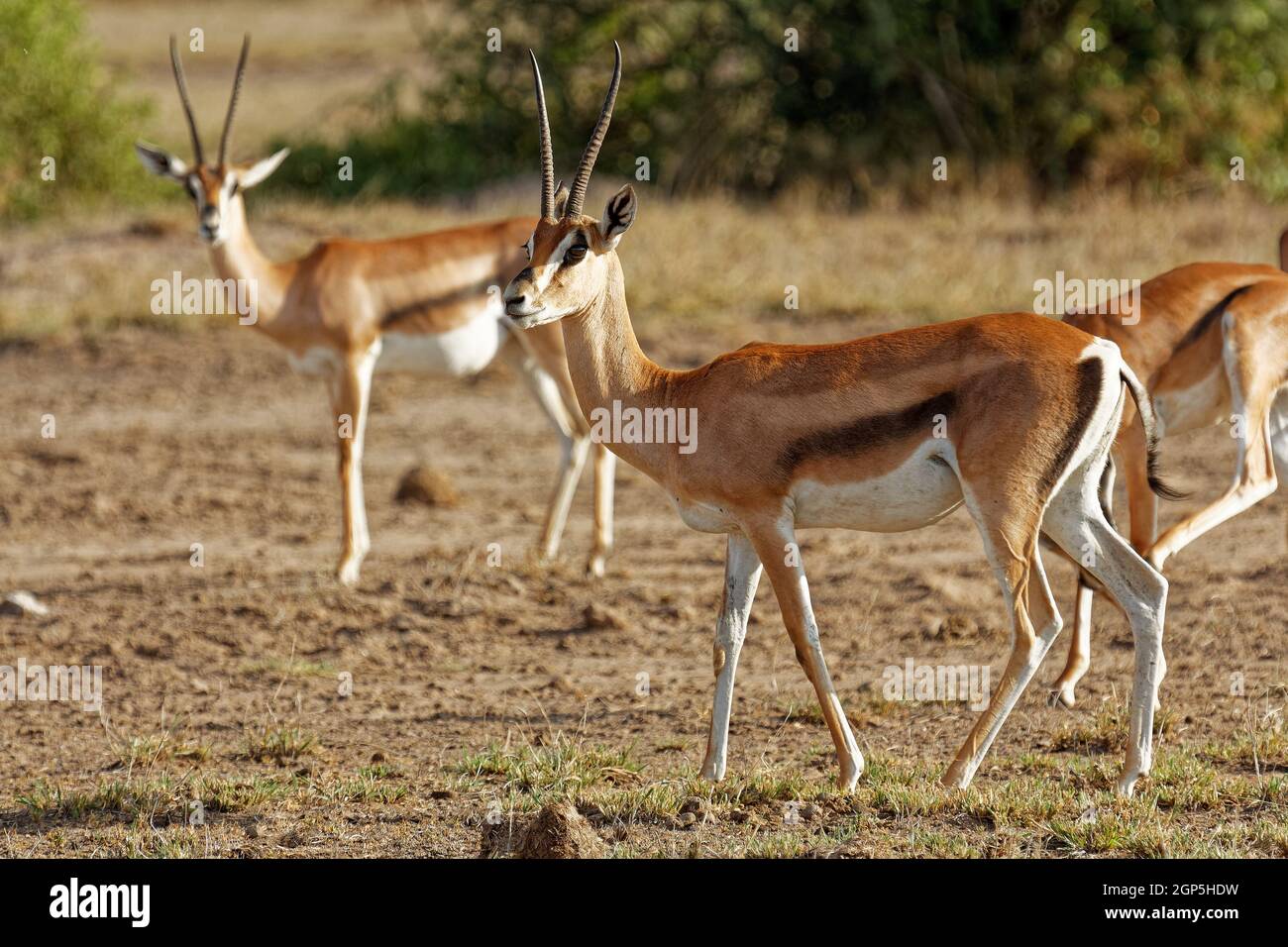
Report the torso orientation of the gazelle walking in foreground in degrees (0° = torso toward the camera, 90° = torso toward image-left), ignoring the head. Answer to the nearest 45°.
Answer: approximately 90°

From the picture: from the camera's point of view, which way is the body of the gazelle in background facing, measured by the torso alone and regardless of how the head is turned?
to the viewer's left

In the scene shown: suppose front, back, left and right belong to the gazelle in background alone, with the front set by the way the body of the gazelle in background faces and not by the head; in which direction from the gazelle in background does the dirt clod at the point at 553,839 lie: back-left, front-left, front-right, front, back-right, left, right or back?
left

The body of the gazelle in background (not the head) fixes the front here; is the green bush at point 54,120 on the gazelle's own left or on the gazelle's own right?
on the gazelle's own right

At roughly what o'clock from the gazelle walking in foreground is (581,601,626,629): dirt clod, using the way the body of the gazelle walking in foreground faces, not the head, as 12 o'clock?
The dirt clod is roughly at 2 o'clock from the gazelle walking in foreground.

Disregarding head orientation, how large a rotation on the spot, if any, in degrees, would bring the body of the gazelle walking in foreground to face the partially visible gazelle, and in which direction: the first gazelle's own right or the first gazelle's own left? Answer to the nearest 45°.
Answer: approximately 135° to the first gazelle's own right
